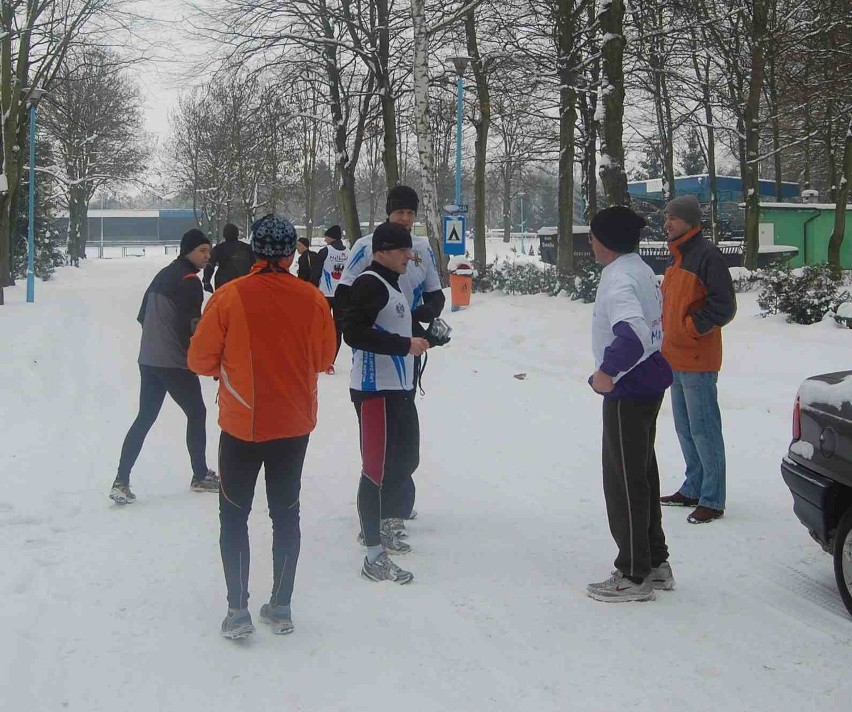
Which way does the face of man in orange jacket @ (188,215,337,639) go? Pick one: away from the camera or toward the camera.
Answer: away from the camera

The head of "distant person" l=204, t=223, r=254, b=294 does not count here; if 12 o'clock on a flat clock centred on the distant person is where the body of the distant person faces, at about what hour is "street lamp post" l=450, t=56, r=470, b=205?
The street lamp post is roughly at 1 o'clock from the distant person.

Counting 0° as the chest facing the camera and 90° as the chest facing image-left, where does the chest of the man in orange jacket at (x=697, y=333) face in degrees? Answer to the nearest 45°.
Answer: approximately 45°

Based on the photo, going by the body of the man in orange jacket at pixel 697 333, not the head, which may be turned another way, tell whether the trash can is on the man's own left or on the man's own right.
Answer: on the man's own right

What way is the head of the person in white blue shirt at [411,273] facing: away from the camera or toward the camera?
toward the camera

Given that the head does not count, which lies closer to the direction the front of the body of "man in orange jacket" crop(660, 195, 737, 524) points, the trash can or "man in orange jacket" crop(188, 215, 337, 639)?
the man in orange jacket

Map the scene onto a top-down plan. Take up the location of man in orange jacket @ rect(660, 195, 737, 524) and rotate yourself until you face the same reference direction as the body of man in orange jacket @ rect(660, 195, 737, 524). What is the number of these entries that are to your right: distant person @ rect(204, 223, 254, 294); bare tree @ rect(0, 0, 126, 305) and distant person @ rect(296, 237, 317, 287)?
3

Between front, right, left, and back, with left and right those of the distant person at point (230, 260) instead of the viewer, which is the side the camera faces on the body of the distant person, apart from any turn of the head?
back

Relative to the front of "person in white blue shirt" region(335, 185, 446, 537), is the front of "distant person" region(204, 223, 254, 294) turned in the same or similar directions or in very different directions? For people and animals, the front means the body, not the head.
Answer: very different directions

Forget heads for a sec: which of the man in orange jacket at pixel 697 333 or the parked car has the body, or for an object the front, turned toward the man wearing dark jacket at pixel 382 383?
the man in orange jacket

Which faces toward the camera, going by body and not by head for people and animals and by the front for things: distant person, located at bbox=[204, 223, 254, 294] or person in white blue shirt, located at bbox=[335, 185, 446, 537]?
the person in white blue shirt

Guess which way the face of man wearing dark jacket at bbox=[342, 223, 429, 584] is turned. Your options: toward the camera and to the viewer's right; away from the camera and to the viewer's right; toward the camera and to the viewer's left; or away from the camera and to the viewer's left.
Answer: toward the camera and to the viewer's right

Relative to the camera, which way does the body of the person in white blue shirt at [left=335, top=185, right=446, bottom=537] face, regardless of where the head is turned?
toward the camera
